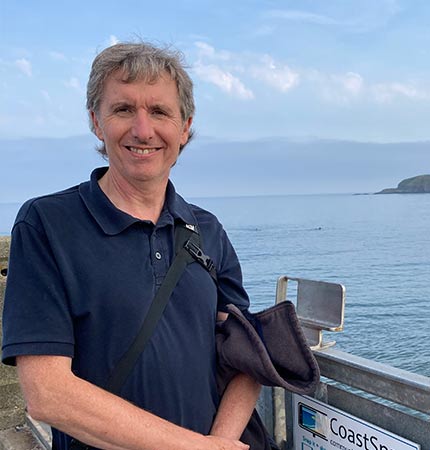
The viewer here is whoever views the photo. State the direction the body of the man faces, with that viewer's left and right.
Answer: facing the viewer and to the right of the viewer

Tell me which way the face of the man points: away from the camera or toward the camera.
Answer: toward the camera

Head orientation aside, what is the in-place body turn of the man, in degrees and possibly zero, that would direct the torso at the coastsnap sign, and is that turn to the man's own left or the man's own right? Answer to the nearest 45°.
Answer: approximately 45° to the man's own left

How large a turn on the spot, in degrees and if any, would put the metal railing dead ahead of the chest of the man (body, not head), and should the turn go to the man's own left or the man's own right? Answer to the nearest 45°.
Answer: approximately 45° to the man's own left
